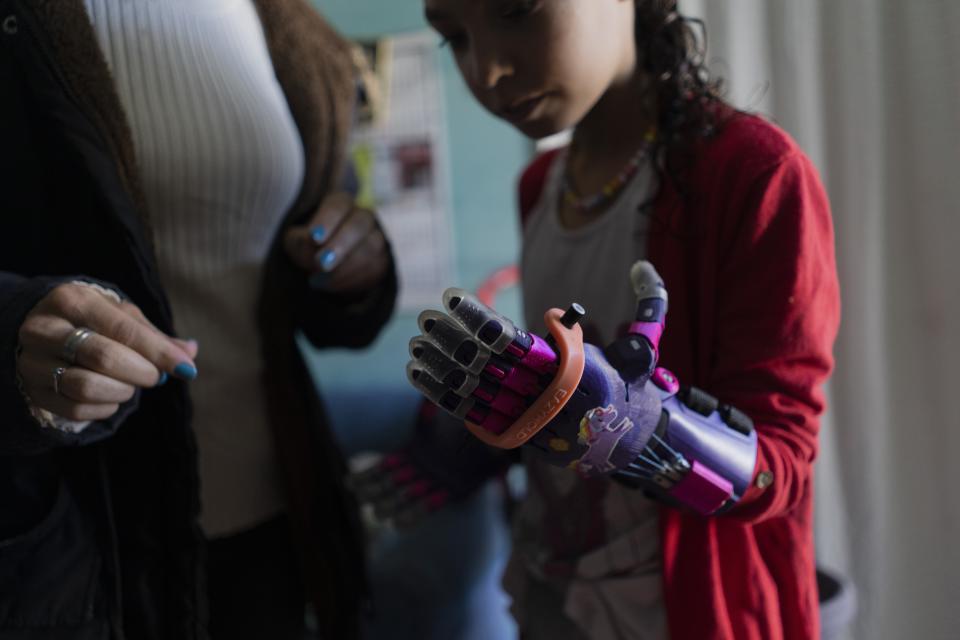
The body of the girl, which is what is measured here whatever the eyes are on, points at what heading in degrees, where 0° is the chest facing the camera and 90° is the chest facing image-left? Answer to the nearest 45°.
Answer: approximately 45°
